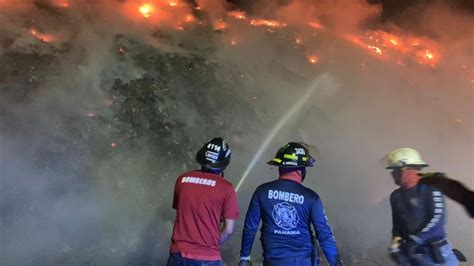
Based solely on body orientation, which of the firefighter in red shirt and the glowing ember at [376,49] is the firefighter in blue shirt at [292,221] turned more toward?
the glowing ember

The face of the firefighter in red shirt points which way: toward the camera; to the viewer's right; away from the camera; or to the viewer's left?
away from the camera

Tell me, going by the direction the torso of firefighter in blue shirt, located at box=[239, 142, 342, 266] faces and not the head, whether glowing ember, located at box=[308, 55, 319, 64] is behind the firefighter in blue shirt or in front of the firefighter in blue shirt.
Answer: in front

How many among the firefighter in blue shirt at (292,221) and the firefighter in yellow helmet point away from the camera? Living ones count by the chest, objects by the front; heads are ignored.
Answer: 1

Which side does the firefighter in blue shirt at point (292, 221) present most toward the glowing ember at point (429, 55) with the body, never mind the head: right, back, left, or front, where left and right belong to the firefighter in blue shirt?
front

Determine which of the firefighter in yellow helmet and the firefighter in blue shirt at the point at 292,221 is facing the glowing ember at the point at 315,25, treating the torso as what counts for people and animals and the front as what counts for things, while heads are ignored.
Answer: the firefighter in blue shirt

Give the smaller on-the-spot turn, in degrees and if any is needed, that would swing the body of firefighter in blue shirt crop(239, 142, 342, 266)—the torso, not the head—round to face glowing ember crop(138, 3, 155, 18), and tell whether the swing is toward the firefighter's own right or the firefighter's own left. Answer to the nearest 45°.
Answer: approximately 45° to the firefighter's own left

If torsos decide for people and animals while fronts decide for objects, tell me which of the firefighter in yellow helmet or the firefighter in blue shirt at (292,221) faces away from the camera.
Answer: the firefighter in blue shirt

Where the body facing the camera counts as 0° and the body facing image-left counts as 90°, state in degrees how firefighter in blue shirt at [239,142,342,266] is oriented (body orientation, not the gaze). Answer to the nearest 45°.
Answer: approximately 180°

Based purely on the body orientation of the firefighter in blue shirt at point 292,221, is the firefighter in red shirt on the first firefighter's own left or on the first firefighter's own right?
on the first firefighter's own left

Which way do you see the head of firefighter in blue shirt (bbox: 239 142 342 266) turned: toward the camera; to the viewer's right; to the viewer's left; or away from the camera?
away from the camera

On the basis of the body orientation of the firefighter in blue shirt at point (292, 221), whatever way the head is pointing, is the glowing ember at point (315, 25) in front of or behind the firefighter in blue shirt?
in front
